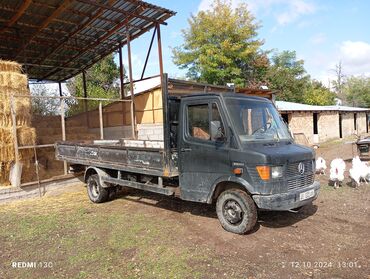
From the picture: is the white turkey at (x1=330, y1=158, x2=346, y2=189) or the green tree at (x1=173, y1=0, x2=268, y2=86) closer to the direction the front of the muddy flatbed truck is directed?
the white turkey

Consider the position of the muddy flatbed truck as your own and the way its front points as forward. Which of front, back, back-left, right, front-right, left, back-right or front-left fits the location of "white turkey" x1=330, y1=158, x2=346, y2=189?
left

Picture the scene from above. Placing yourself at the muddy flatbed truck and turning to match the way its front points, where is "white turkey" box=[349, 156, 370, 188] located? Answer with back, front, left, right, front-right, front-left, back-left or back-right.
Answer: left

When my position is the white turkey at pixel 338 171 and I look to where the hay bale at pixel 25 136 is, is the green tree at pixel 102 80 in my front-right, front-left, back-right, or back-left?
front-right

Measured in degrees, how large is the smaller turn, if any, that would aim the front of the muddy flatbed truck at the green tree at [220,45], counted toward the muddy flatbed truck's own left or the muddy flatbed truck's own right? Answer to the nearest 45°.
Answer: approximately 135° to the muddy flatbed truck's own left

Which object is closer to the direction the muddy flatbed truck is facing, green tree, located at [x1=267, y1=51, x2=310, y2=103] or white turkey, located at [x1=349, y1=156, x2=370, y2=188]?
the white turkey

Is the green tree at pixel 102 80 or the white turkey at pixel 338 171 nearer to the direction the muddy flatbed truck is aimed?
the white turkey

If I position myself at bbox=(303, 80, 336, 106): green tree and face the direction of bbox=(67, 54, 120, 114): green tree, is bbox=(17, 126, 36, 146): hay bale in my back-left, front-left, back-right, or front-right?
front-left

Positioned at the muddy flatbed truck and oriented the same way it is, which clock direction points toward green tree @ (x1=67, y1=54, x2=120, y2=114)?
The green tree is roughly at 7 o'clock from the muddy flatbed truck.

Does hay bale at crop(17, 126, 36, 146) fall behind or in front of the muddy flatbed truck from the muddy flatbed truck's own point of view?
behind

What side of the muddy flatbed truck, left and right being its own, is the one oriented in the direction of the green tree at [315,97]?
left

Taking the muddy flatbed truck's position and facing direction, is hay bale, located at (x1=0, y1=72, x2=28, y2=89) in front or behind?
behind

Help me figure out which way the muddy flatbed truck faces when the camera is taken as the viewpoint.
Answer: facing the viewer and to the right of the viewer
